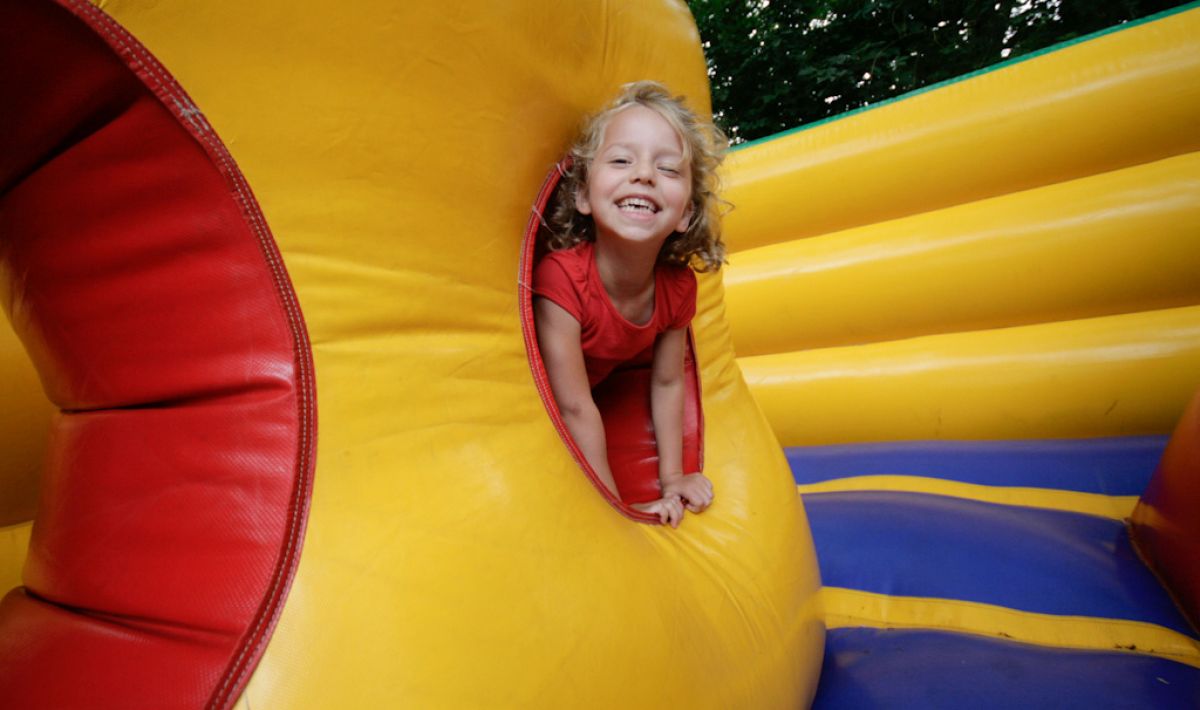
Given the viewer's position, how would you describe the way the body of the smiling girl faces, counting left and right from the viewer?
facing the viewer
